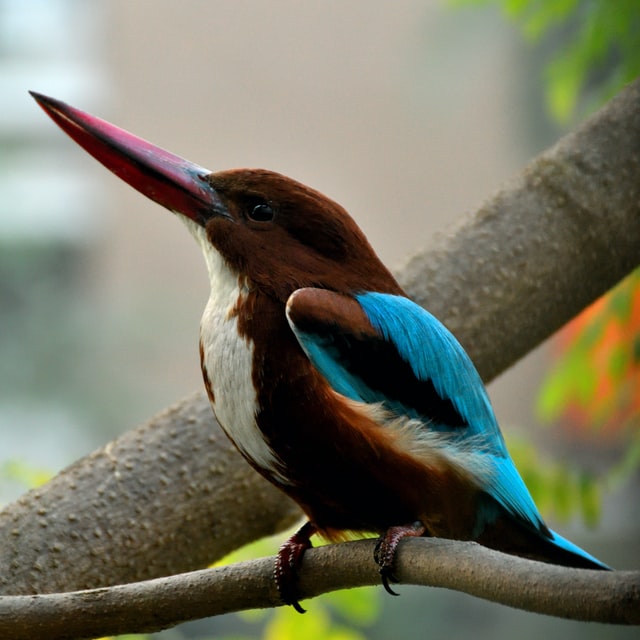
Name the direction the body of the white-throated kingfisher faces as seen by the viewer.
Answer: to the viewer's left

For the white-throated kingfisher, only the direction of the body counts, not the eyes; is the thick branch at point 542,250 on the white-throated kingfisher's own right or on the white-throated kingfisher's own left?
on the white-throated kingfisher's own right
